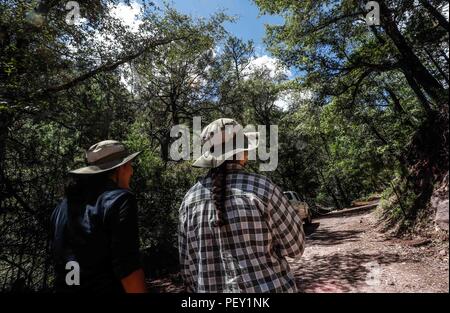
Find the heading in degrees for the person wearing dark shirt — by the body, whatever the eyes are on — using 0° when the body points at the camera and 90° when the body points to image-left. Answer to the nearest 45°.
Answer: approximately 225°

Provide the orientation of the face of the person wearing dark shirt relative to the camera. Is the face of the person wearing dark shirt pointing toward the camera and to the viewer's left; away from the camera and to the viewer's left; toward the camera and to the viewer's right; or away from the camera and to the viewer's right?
away from the camera and to the viewer's right

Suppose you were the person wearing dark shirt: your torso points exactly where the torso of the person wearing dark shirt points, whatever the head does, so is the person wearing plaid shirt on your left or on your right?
on your right
